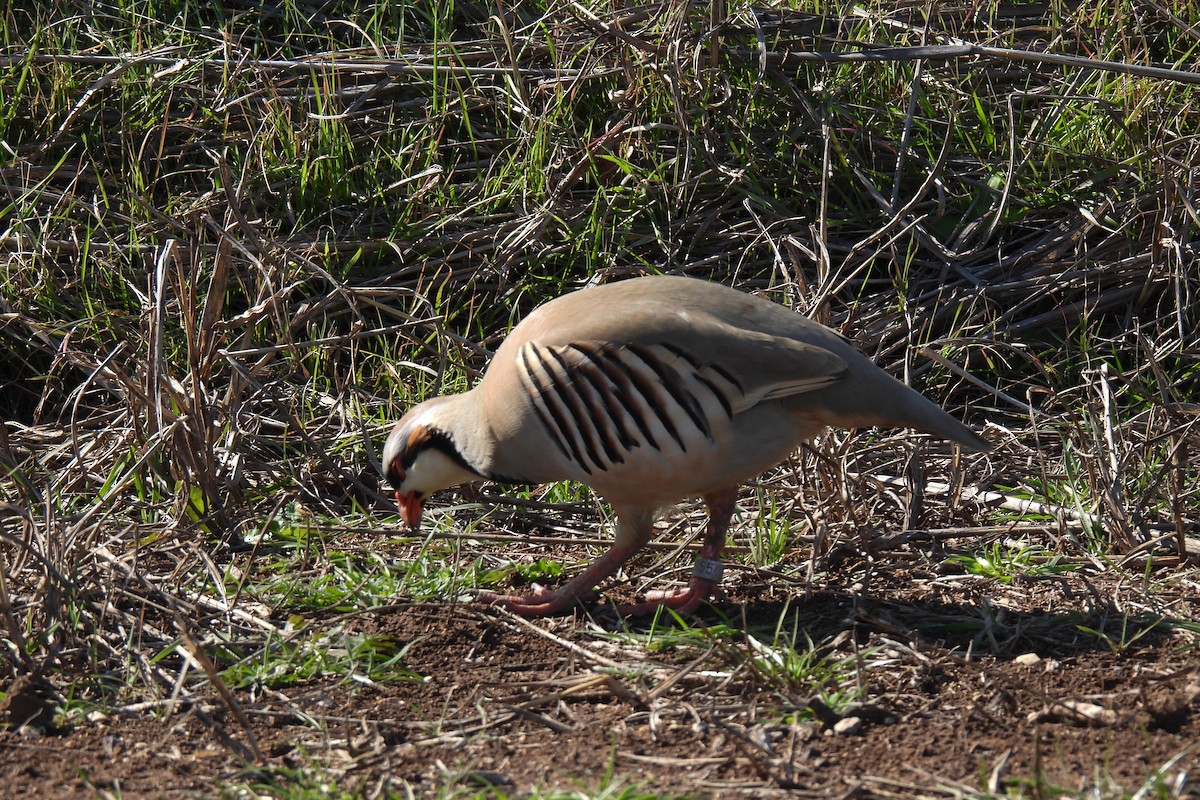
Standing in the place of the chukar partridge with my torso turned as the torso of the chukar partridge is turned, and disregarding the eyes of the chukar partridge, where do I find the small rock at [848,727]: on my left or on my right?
on my left

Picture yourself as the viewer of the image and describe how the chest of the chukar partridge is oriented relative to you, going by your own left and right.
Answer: facing to the left of the viewer
